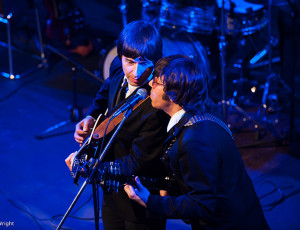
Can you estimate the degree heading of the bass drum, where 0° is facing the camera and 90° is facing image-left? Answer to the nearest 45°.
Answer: approximately 45°

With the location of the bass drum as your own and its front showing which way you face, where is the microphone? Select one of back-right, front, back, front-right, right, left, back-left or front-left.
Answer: front-left

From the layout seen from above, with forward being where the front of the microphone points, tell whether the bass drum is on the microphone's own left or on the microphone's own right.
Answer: on the microphone's own left
